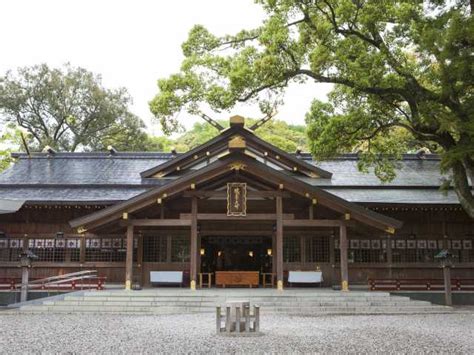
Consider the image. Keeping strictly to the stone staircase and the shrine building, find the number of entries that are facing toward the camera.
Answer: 2

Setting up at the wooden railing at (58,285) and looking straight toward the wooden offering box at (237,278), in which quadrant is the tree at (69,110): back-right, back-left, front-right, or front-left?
back-left

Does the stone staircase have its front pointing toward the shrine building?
no

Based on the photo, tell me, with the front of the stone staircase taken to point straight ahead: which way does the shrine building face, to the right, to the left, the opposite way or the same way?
the same way

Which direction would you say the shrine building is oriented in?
toward the camera

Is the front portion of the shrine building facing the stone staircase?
yes

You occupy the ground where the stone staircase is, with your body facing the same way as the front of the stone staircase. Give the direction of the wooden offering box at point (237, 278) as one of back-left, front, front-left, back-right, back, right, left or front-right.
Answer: back

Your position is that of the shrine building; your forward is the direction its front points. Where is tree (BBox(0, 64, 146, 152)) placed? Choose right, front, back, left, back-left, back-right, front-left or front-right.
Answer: back-right

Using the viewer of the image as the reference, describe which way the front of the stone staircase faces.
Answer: facing the viewer

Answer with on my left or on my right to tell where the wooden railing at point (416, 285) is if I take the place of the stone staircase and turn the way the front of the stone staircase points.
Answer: on my left

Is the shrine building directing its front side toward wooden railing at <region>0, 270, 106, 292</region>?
no

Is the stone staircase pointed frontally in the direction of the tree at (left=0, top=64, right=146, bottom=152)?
no

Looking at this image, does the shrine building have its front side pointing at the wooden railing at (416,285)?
no
